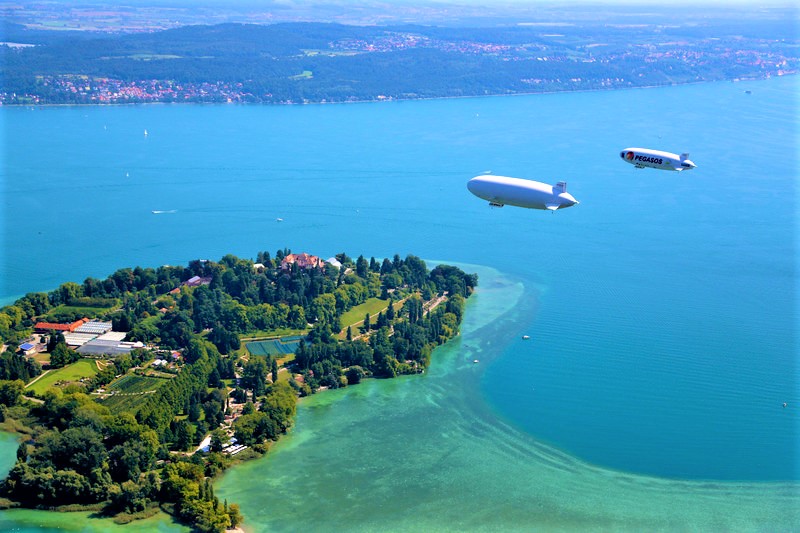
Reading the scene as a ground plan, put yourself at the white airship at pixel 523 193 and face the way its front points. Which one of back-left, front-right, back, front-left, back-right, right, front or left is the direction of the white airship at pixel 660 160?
back-right

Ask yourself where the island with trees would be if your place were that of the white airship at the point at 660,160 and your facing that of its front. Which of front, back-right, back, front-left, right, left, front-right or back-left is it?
front

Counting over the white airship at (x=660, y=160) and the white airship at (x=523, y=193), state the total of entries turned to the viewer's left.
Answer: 2

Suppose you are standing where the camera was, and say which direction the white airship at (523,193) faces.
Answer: facing to the left of the viewer

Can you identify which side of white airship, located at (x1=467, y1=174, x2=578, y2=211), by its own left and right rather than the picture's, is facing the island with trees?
front

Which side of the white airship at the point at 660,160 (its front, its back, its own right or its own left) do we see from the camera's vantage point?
left
